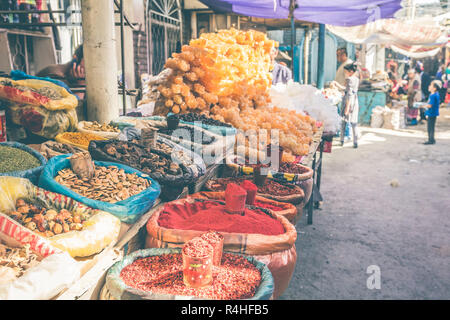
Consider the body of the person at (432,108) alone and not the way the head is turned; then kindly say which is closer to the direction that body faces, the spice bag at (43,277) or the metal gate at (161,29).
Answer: the metal gate

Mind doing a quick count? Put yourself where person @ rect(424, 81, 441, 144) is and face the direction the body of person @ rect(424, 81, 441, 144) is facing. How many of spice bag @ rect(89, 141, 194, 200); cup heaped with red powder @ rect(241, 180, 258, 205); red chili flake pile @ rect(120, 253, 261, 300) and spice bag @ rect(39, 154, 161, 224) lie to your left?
4

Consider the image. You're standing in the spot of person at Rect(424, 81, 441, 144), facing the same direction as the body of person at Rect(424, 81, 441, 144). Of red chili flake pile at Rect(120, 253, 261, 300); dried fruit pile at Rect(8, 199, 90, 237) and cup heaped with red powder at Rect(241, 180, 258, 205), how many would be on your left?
3

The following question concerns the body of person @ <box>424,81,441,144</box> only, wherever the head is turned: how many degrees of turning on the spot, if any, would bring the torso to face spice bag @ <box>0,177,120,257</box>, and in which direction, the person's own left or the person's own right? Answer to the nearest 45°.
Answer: approximately 90° to the person's own left

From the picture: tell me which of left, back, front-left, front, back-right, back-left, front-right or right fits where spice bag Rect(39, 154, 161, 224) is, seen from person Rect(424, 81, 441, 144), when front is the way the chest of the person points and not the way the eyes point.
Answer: left

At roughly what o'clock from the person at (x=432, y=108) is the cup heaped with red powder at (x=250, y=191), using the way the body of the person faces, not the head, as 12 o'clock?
The cup heaped with red powder is roughly at 9 o'clock from the person.

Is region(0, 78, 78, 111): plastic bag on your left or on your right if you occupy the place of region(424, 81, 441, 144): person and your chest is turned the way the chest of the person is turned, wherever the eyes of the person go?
on your left

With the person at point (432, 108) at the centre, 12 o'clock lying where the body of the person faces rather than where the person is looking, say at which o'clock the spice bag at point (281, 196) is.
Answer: The spice bag is roughly at 9 o'clock from the person.

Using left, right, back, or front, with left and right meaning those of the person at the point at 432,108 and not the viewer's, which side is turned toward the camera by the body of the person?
left

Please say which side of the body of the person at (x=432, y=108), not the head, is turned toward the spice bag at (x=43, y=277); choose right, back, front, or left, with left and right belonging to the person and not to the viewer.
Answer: left

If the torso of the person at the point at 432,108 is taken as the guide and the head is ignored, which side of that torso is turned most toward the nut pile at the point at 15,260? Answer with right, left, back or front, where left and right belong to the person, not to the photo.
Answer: left

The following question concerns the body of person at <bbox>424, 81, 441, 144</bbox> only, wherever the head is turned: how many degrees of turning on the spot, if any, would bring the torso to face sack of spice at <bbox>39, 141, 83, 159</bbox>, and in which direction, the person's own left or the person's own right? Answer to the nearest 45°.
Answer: approximately 90° to the person's own left

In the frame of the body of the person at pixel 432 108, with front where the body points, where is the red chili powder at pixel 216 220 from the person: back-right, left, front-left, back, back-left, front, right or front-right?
left
